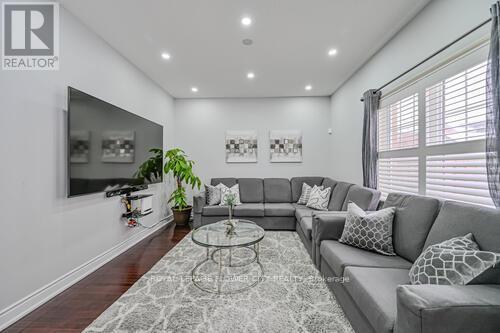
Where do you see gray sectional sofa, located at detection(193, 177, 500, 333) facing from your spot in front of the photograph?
facing the viewer and to the left of the viewer

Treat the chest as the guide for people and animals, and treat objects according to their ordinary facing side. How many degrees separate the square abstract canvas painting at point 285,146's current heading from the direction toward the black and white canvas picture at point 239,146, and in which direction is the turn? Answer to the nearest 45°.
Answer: approximately 90° to its right

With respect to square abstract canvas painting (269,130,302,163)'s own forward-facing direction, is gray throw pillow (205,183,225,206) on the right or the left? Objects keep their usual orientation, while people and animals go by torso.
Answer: on its right

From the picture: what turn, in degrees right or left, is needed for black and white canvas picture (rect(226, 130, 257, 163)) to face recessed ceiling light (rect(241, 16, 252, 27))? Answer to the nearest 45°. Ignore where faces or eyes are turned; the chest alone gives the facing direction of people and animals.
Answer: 0° — it already faces it

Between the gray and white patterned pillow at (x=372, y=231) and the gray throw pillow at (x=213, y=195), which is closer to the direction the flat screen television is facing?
the gray and white patterned pillow

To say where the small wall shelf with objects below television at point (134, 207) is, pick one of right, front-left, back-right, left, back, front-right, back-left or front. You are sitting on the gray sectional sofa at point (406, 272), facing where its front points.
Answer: front-right

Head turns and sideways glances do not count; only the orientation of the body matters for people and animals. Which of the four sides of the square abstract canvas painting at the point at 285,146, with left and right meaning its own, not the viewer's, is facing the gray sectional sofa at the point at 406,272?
front

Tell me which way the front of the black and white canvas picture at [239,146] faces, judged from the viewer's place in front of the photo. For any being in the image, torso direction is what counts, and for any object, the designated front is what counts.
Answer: facing the viewer

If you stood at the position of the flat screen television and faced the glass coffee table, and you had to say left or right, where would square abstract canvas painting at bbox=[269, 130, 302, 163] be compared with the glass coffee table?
left

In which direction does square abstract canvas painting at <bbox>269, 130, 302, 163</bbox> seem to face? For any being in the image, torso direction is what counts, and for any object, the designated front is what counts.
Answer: toward the camera

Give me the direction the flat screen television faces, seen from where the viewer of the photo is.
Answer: facing the viewer and to the right of the viewer

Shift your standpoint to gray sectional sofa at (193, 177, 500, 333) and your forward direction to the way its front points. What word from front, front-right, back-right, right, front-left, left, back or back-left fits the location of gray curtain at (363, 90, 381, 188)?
back-right

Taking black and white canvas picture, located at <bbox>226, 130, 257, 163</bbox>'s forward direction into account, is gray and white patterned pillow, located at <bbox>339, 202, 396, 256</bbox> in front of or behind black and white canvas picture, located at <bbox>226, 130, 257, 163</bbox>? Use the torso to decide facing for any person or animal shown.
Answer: in front

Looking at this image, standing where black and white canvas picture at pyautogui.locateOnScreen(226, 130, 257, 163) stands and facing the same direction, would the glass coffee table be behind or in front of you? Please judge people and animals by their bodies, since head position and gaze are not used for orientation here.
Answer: in front

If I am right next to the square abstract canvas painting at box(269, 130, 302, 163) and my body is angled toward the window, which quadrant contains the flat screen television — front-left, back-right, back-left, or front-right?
front-right

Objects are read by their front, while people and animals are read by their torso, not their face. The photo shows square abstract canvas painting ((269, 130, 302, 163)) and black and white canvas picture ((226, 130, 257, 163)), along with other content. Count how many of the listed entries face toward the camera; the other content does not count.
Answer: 2
